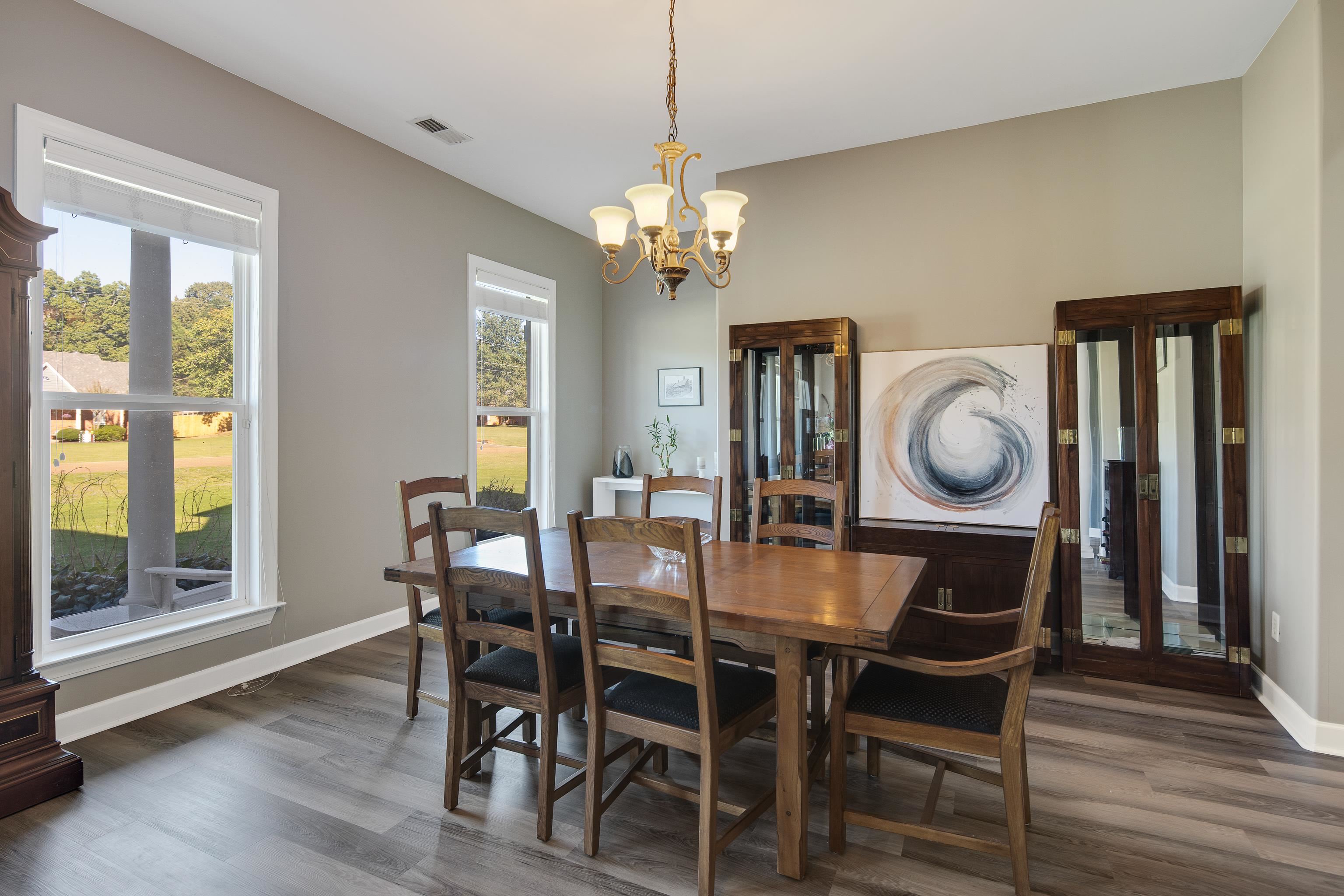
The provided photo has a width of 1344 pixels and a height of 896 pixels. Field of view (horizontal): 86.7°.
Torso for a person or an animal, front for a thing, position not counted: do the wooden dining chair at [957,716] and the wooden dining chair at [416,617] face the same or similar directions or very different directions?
very different directions

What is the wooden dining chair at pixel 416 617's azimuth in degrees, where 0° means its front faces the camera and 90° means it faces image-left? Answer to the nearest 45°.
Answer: approximately 315°

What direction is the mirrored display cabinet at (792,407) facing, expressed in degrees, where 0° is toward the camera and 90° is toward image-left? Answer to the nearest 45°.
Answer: approximately 0°

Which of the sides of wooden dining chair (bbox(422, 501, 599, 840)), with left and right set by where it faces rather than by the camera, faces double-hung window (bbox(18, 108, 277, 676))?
left

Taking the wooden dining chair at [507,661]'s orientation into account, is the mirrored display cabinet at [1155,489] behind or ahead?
ahead

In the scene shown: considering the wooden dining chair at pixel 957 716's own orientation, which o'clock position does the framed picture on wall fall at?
The framed picture on wall is roughly at 2 o'clock from the wooden dining chair.

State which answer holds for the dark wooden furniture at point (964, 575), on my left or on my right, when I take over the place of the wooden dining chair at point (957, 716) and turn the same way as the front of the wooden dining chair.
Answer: on my right

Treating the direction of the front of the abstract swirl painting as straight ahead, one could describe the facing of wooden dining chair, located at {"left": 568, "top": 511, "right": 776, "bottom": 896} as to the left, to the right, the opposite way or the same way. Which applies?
the opposite way

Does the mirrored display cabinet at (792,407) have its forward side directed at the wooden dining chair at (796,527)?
yes

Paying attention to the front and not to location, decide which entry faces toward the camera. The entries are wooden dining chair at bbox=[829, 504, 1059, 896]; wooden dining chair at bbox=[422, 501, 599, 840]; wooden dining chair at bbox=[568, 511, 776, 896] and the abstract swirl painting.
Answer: the abstract swirl painting

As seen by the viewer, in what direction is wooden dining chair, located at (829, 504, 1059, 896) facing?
to the viewer's left

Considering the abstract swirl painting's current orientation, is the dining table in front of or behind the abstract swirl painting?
in front

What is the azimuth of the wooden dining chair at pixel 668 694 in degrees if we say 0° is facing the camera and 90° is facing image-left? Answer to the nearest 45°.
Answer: approximately 225°
